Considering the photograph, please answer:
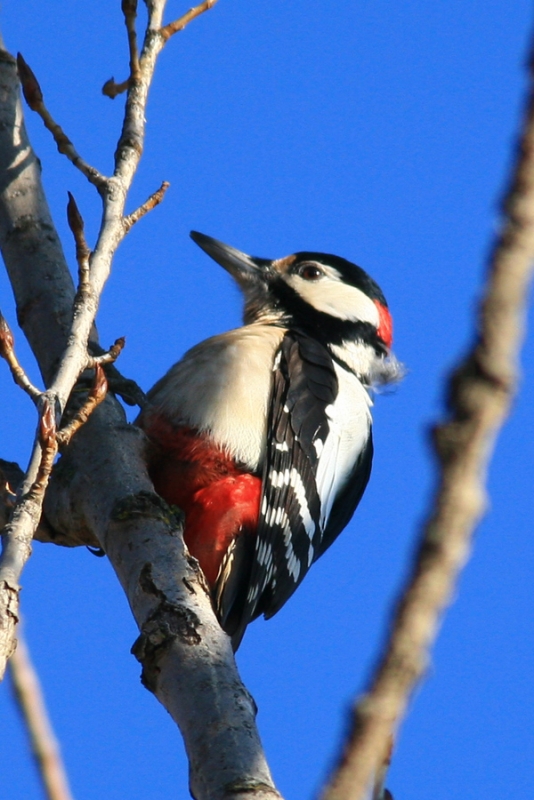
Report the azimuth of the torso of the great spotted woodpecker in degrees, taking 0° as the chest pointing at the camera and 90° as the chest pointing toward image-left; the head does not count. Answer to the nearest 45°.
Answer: approximately 90°

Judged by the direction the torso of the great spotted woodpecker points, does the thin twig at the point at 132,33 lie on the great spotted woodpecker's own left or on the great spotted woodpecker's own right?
on the great spotted woodpecker's own left
